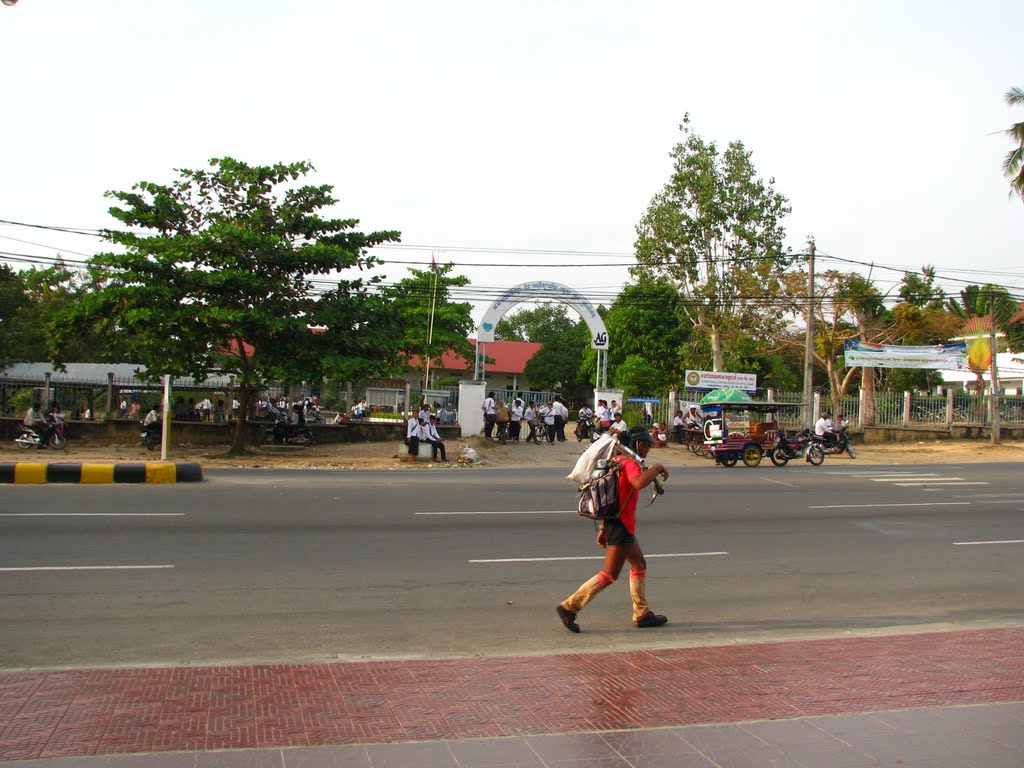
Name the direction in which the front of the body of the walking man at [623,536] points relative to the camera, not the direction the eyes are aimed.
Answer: to the viewer's right

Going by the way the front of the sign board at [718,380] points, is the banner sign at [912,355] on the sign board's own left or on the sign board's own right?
on the sign board's own left

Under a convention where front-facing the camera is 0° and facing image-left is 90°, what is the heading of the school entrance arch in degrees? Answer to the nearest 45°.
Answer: approximately 0°

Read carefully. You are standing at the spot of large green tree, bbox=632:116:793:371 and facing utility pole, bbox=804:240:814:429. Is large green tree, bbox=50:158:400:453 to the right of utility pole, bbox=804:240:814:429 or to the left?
right

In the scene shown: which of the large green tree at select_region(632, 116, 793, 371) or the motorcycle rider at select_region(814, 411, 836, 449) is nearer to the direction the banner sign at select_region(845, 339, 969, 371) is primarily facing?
the motorcycle rider

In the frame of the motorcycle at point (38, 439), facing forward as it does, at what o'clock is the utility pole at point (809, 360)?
The utility pole is roughly at 12 o'clock from the motorcycle.

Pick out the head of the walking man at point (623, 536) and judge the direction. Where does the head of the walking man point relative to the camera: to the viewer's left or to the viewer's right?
to the viewer's right

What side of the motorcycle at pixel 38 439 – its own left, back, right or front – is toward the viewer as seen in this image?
right

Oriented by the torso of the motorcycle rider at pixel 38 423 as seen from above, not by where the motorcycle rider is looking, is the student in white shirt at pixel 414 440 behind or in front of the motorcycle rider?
in front

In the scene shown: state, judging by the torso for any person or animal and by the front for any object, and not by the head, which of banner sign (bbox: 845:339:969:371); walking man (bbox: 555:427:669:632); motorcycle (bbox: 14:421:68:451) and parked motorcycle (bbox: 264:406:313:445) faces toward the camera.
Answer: the banner sign

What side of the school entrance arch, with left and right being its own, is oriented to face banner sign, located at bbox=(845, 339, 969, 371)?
left
